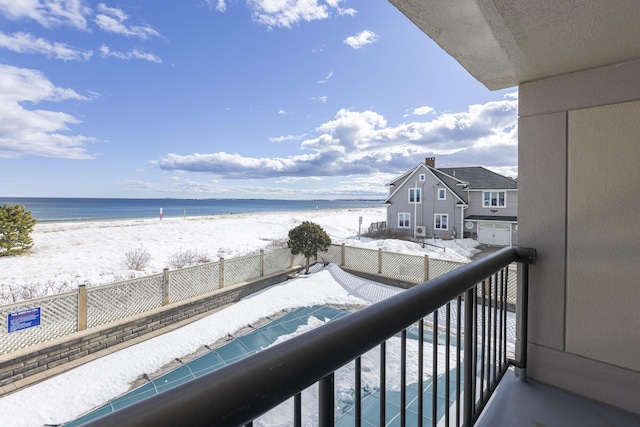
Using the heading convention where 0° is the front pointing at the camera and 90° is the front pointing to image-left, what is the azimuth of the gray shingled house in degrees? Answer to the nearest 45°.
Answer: approximately 0°

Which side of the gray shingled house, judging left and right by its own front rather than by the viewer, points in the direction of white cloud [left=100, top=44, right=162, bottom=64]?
right

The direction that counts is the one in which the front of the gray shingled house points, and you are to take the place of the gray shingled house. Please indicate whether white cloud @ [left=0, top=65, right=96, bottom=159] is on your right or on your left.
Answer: on your right

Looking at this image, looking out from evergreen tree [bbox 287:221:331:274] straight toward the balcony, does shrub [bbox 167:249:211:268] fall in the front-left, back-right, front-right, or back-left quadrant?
back-right

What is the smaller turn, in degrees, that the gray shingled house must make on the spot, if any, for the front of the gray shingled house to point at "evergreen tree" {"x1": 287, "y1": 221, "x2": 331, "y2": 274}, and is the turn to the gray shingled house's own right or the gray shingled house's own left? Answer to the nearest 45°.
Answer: approximately 45° to the gray shingled house's own right

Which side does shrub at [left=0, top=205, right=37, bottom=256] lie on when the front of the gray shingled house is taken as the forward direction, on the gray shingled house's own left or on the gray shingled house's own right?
on the gray shingled house's own right

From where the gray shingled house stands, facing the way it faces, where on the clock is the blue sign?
The blue sign is roughly at 1 o'clock from the gray shingled house.
